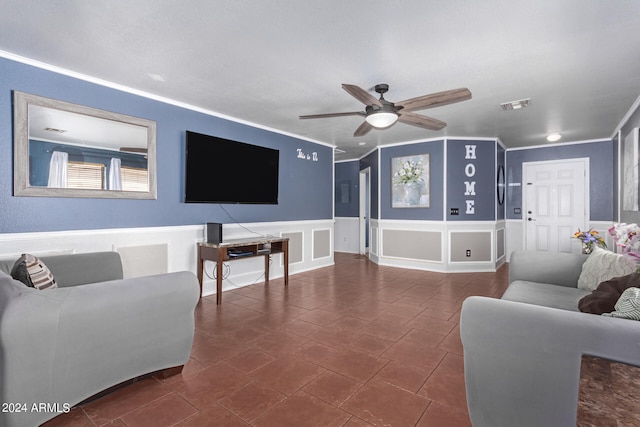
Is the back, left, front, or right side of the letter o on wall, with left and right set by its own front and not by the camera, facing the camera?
front

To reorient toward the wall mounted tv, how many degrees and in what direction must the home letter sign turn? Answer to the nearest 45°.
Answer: approximately 45° to its right

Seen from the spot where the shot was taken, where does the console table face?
facing the viewer and to the right of the viewer

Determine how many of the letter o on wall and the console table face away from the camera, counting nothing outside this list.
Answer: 0

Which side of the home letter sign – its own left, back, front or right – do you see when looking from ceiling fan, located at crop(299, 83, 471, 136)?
front

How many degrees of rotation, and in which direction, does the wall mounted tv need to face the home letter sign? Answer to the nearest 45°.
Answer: approximately 45° to its left

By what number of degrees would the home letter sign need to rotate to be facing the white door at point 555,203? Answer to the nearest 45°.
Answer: approximately 135° to its left

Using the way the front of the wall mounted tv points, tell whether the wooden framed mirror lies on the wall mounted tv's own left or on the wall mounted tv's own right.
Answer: on the wall mounted tv's own right

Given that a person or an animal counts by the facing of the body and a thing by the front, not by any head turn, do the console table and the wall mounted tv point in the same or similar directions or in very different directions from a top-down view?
same or similar directions

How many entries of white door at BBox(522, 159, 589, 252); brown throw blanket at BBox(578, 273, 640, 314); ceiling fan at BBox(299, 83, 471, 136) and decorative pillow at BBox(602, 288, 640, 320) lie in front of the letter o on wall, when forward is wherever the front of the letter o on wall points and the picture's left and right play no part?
3

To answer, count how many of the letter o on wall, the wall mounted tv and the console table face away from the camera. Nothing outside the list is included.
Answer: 0

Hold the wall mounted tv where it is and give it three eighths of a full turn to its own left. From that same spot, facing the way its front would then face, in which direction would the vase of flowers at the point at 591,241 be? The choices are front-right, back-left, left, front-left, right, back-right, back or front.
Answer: back-right

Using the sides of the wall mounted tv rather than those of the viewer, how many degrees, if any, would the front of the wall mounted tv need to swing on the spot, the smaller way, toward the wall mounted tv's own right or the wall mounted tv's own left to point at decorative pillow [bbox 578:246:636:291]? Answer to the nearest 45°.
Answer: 0° — it already faces it

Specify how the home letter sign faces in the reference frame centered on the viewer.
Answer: facing the viewer

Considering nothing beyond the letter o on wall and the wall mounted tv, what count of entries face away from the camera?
0

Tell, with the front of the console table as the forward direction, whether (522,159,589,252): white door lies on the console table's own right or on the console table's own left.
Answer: on the console table's own left
